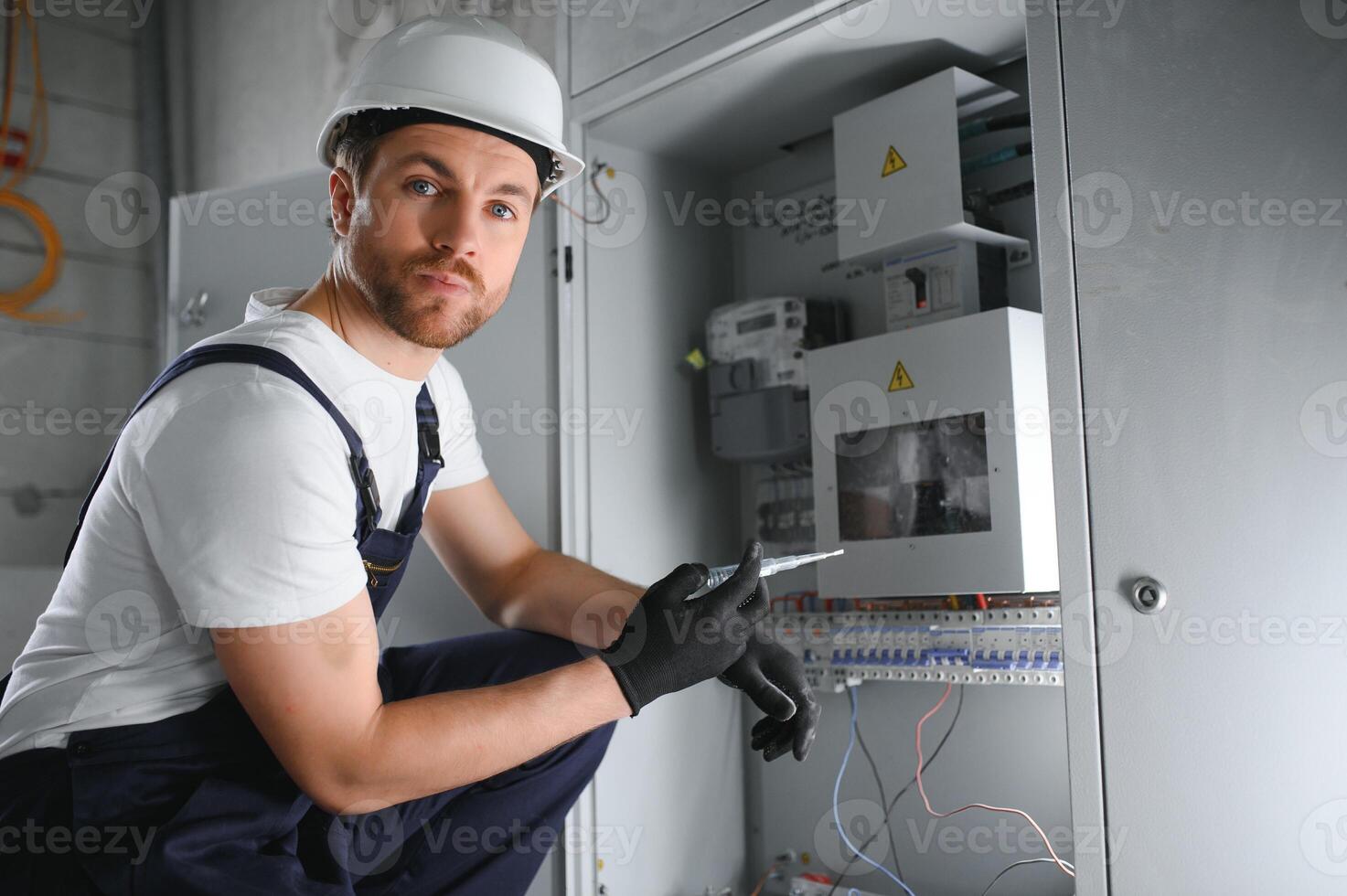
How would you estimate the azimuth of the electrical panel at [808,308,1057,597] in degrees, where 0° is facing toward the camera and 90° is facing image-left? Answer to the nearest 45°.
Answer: approximately 45°

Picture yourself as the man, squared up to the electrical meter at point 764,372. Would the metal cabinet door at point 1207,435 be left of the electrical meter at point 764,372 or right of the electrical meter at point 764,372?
right

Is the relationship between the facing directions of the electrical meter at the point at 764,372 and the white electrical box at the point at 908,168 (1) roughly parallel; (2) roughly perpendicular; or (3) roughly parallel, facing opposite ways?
roughly parallel

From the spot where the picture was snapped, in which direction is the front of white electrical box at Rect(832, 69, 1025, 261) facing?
facing the viewer and to the left of the viewer

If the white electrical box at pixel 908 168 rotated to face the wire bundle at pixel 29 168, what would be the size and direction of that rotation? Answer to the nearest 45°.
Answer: approximately 45° to its right

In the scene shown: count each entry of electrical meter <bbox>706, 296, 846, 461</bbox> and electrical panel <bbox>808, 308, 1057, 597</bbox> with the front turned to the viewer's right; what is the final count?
0

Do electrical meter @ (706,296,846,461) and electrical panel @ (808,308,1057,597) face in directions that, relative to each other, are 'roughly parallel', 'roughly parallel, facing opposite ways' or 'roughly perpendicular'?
roughly parallel

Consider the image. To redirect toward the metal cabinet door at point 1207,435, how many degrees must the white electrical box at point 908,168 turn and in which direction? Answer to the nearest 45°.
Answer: approximately 90° to its left

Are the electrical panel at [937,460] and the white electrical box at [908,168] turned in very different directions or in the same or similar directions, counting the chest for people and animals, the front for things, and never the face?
same or similar directions

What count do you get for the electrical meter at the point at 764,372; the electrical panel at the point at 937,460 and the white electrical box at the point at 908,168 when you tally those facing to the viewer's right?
0

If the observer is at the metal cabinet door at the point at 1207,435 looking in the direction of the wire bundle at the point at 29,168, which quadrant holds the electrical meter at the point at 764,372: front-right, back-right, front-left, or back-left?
front-right

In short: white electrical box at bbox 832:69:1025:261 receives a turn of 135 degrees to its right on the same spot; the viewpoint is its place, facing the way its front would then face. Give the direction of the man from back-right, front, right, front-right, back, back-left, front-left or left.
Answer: back-left
